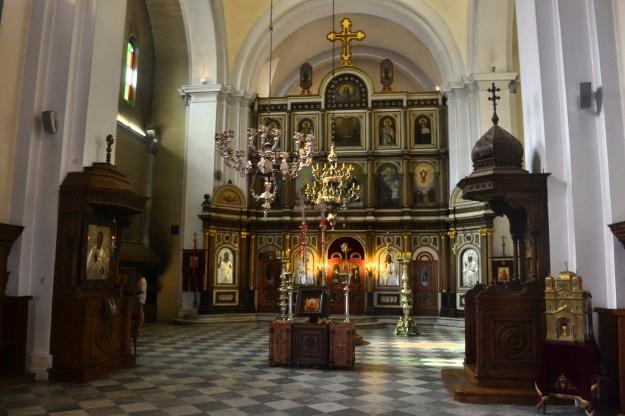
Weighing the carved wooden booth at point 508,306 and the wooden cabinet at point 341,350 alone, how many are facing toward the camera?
1

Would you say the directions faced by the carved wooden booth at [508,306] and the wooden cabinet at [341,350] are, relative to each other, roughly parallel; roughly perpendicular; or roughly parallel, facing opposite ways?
roughly perpendicular

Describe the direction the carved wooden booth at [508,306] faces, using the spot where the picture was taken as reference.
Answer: facing to the left of the viewer

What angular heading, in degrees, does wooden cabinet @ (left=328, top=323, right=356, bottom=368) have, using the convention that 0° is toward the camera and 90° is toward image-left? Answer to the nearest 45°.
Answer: approximately 0°

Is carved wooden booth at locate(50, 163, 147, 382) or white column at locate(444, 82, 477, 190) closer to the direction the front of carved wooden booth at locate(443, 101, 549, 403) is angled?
the carved wooden booth

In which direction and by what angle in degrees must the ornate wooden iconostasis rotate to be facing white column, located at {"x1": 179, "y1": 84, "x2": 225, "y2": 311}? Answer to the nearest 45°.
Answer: approximately 90° to its right

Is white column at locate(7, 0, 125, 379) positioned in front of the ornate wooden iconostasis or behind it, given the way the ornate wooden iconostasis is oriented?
in front

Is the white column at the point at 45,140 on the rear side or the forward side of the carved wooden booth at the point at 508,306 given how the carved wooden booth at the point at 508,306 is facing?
on the forward side
